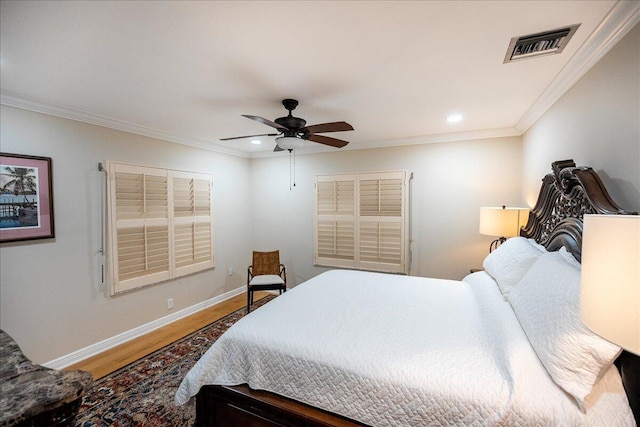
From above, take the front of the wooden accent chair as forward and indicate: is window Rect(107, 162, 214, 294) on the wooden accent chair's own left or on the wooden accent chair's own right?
on the wooden accent chair's own right

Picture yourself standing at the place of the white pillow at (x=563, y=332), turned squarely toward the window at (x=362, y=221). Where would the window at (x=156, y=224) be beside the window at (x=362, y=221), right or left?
left

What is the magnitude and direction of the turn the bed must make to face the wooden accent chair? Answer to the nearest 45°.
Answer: approximately 45° to its right

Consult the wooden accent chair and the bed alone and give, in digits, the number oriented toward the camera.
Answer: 1

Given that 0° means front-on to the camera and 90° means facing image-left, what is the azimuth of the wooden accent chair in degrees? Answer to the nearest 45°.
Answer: approximately 0°

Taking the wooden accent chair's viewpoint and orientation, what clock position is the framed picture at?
The framed picture is roughly at 2 o'clock from the wooden accent chair.

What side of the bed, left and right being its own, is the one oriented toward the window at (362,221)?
right

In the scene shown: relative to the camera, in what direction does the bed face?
facing to the left of the viewer
